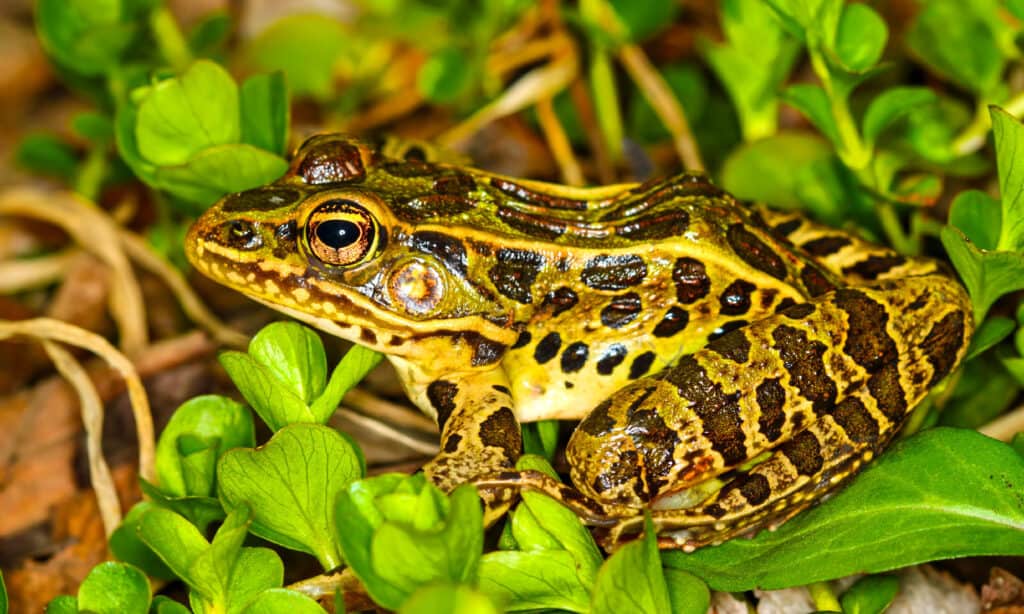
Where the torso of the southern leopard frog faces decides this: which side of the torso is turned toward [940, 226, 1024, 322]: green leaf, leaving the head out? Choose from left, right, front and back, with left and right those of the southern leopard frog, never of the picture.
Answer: back

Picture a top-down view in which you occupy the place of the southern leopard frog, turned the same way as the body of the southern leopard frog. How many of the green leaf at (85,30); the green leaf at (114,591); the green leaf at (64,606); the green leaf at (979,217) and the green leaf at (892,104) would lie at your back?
2

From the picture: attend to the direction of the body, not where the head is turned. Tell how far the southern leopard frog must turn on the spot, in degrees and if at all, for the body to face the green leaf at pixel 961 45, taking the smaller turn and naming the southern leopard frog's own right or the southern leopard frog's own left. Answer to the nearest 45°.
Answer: approximately 180°

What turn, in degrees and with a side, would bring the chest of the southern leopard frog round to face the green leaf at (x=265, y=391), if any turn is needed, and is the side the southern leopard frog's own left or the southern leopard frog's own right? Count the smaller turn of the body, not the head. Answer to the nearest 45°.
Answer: approximately 45° to the southern leopard frog's own left

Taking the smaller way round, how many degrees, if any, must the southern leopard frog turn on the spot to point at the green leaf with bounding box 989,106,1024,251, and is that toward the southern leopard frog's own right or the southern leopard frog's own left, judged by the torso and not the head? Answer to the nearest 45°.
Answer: approximately 180°

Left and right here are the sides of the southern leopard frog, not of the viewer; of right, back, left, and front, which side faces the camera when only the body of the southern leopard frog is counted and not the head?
left

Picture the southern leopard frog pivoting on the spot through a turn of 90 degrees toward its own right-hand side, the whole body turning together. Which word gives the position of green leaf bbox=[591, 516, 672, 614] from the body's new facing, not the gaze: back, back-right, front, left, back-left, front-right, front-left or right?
back

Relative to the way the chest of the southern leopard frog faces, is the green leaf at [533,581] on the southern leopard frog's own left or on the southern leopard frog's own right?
on the southern leopard frog's own left

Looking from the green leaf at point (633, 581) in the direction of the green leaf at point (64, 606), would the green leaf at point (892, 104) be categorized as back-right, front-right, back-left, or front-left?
back-right

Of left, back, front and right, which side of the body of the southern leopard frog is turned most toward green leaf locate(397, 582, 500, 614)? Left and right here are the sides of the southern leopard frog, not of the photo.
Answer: left
